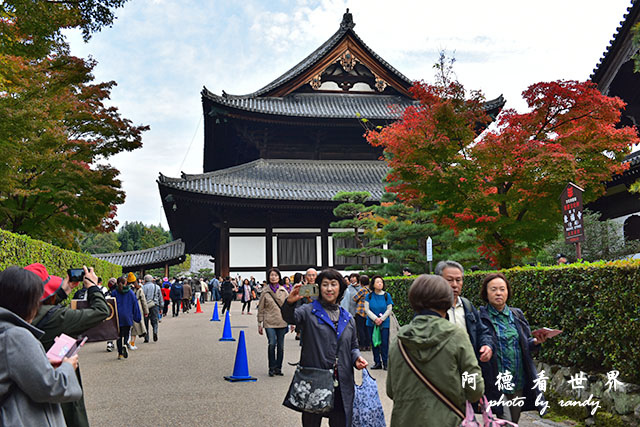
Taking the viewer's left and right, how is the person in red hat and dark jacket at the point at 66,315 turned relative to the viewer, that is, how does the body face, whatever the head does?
facing away from the viewer and to the right of the viewer

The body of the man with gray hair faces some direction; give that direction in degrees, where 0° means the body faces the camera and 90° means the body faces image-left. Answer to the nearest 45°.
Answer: approximately 0°

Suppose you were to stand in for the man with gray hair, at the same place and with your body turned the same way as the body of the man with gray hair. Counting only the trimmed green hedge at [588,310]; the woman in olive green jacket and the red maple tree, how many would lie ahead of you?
1
